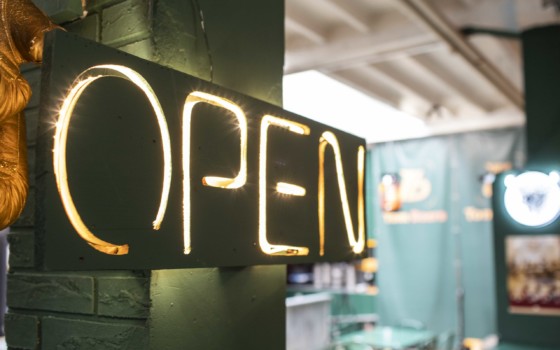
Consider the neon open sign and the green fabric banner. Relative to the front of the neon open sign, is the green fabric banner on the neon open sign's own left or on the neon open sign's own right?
on the neon open sign's own left

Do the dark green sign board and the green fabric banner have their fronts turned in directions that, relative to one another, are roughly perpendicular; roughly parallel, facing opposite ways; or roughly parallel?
roughly parallel

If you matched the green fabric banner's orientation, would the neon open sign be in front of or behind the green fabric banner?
in front

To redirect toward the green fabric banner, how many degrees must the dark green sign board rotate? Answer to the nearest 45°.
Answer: approximately 135° to its right

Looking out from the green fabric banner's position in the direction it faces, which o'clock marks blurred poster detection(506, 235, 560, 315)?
The blurred poster is roughly at 10 o'clock from the green fabric banner.

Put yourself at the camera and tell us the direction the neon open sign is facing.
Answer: facing the viewer and to the right of the viewer

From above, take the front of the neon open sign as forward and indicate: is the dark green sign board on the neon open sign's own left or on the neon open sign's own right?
on the neon open sign's own left

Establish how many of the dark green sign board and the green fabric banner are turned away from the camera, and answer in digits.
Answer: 0

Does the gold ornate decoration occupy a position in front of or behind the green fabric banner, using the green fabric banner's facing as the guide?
in front

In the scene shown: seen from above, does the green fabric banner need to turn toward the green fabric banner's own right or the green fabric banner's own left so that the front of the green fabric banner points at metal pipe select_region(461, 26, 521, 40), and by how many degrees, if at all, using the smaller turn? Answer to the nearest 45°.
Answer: approximately 45° to the green fabric banner's own left
